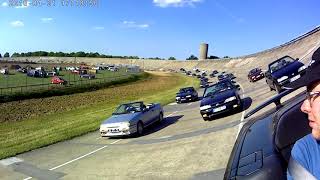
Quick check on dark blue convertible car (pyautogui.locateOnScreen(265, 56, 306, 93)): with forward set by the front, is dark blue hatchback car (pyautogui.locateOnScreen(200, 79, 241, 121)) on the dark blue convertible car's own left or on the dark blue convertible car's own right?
on the dark blue convertible car's own right

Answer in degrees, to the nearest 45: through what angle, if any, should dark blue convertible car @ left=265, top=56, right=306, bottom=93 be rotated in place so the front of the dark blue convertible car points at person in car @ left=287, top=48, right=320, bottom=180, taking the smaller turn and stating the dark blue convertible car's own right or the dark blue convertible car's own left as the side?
approximately 45° to the dark blue convertible car's own right

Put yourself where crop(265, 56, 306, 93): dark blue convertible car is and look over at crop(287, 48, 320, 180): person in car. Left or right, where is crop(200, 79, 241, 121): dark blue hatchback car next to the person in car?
right
